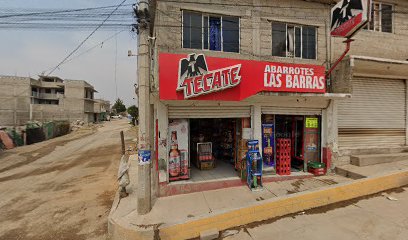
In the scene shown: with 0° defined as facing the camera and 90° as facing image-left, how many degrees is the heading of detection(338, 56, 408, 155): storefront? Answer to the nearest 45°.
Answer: approximately 0°

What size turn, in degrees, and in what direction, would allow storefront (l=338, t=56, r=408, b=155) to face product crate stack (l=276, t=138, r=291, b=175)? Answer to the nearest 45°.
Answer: approximately 45° to its right

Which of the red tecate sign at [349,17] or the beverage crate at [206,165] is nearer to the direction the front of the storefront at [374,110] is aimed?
the red tecate sign

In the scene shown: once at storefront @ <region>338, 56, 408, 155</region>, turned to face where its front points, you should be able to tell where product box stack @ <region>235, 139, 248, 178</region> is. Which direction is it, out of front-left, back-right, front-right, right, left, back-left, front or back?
front-right

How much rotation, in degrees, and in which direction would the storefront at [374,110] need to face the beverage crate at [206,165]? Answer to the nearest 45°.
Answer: approximately 45° to its right

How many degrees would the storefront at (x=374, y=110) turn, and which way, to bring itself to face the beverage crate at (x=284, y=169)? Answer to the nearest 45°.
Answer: approximately 45° to its right

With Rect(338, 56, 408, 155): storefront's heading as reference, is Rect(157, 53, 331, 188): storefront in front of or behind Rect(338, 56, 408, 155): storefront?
in front

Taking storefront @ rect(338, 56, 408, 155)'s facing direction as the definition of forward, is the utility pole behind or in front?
in front
